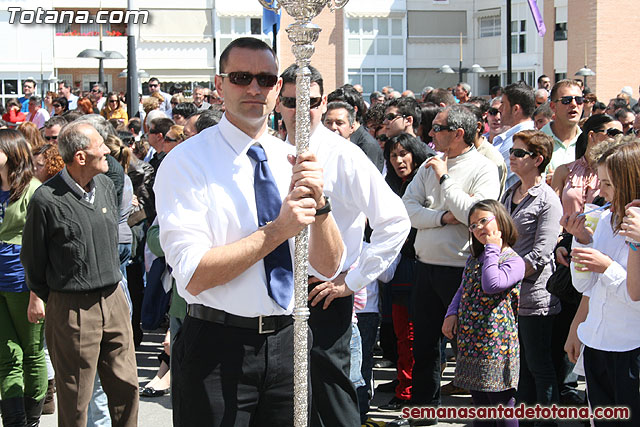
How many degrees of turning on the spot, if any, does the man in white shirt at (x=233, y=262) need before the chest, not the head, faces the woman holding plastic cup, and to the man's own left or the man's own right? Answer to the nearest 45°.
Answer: approximately 90° to the man's own left

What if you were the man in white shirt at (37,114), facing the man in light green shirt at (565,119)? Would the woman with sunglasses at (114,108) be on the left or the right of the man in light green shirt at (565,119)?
left

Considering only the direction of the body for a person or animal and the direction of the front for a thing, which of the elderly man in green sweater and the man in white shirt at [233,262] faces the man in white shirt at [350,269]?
the elderly man in green sweater

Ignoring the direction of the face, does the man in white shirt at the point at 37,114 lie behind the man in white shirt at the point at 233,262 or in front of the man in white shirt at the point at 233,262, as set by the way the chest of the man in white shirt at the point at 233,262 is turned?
behind

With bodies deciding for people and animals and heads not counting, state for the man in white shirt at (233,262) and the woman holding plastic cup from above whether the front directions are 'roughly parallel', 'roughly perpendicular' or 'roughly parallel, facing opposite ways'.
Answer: roughly perpendicular

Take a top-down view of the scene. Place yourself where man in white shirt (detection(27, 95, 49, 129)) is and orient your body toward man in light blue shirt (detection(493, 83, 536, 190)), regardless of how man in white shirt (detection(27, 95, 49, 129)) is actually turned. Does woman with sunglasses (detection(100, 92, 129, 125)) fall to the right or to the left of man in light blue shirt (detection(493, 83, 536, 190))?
left

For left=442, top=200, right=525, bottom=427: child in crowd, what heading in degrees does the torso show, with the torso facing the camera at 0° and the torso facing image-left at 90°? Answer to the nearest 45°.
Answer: approximately 45°

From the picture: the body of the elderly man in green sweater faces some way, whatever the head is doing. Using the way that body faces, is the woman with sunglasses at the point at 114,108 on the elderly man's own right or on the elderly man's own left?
on the elderly man's own left

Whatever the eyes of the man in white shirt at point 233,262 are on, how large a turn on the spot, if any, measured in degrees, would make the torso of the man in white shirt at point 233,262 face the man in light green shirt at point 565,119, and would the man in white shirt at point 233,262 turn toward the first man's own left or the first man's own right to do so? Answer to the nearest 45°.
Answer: approximately 90° to the first man's own left
